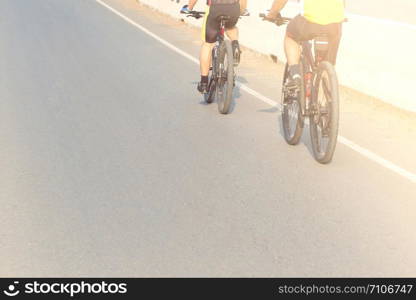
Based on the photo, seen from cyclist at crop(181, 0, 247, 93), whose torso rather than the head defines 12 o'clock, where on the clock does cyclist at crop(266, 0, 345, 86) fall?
cyclist at crop(266, 0, 345, 86) is roughly at 5 o'clock from cyclist at crop(181, 0, 247, 93).

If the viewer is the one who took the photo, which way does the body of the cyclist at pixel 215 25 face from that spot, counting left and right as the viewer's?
facing away from the viewer

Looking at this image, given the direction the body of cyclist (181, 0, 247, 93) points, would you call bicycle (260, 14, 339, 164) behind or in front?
behind
